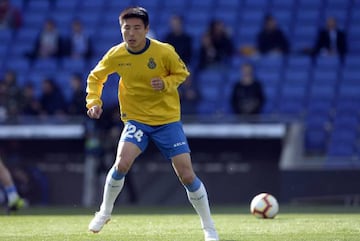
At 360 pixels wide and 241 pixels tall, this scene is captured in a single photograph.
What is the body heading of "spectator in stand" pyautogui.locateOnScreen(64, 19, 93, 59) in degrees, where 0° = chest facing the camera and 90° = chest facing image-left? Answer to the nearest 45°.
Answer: approximately 0°

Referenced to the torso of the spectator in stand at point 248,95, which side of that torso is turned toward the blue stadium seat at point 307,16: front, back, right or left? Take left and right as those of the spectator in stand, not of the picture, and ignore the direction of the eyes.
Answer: back

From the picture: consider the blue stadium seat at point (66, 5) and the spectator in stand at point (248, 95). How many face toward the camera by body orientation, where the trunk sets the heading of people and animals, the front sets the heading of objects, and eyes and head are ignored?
2

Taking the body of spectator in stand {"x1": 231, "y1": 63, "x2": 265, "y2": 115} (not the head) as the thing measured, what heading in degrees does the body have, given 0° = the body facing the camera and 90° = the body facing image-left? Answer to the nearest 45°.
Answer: approximately 0°

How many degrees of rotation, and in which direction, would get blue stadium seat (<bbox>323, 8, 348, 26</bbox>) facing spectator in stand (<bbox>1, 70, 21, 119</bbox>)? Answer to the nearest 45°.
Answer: approximately 45° to its right
